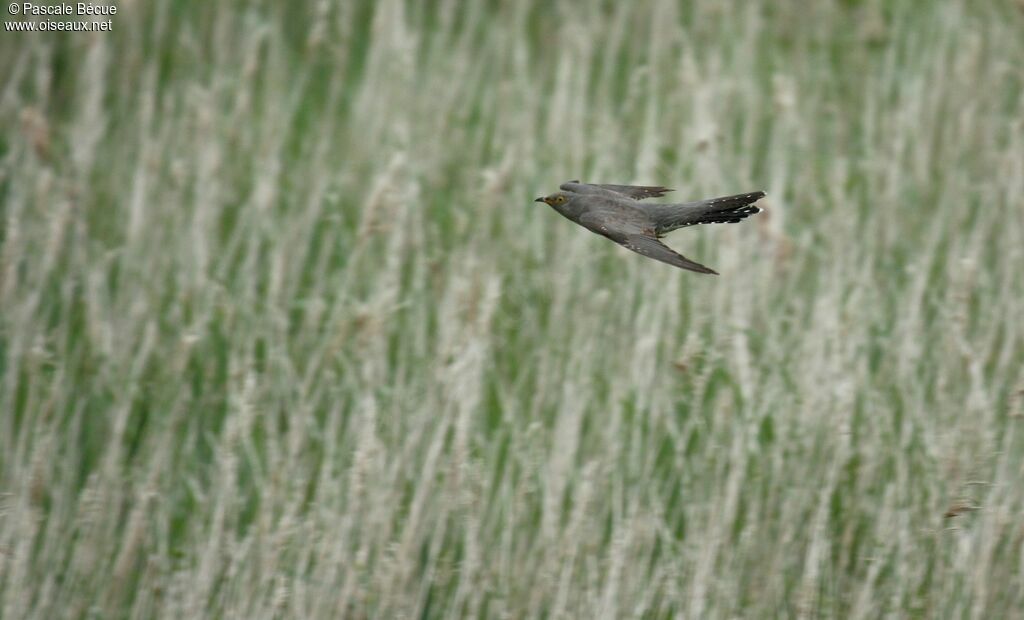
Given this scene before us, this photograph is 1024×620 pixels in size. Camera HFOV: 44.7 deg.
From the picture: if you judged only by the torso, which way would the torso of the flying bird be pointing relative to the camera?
to the viewer's left
